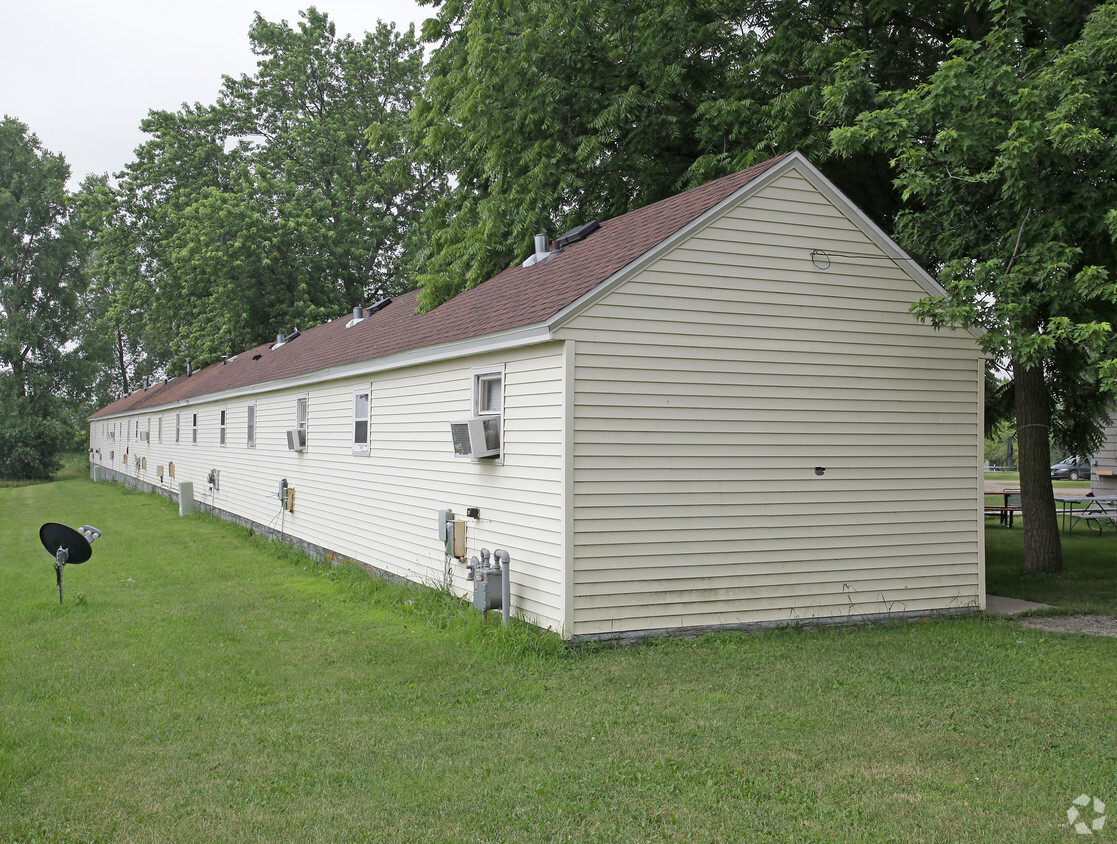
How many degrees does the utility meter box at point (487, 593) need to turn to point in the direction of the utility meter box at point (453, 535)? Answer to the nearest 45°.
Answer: approximately 135° to its right

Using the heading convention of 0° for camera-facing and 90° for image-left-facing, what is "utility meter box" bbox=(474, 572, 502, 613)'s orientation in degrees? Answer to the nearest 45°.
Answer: approximately 45°

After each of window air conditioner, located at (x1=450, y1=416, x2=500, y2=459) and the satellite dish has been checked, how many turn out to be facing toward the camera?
0
